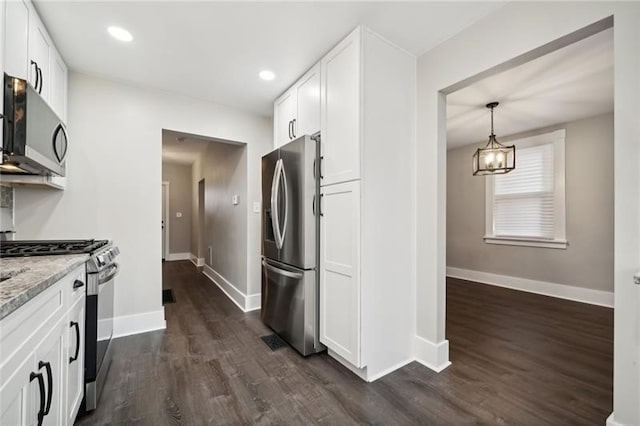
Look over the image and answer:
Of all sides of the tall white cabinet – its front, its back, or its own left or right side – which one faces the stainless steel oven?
front

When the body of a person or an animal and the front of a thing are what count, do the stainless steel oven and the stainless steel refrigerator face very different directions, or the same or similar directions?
very different directions

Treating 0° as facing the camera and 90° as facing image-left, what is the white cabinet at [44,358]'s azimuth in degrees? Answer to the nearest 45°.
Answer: approximately 270°

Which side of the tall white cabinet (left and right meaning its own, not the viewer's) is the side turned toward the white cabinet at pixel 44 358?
front

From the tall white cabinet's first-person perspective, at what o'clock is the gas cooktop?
The gas cooktop is roughly at 1 o'clock from the tall white cabinet.

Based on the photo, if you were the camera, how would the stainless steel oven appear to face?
facing to the right of the viewer

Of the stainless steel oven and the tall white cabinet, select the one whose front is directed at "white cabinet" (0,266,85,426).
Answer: the tall white cabinet

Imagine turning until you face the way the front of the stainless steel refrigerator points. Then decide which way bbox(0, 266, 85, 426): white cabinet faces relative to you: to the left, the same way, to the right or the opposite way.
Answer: the opposite way

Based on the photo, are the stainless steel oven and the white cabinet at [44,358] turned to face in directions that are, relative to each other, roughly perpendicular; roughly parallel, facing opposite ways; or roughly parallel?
roughly parallel

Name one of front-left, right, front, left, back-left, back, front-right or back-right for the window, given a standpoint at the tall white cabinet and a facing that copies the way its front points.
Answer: back

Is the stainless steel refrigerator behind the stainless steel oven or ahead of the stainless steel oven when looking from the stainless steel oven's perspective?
ahead

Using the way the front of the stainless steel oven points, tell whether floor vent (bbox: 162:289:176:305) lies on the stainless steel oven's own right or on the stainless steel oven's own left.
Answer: on the stainless steel oven's own left

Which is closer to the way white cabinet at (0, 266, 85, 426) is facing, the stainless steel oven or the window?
the window
